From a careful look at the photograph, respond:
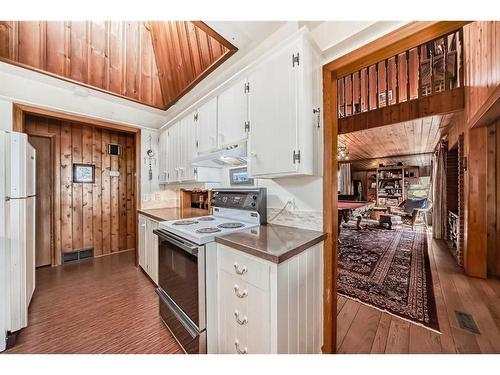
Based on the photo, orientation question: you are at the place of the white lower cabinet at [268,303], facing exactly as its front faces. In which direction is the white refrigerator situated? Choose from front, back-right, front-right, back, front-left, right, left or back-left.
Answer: front-right

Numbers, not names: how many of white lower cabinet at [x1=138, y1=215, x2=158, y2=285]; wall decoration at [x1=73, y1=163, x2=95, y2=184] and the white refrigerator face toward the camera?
1

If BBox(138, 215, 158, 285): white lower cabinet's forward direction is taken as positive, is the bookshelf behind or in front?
behind

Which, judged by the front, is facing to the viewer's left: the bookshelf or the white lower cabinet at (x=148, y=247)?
the white lower cabinet

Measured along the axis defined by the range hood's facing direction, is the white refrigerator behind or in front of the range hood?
in front

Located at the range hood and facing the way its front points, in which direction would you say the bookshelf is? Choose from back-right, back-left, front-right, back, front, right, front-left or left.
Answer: back

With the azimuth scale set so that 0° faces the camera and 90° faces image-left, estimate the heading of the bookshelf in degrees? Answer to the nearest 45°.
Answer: approximately 0°

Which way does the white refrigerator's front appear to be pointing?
to the viewer's right

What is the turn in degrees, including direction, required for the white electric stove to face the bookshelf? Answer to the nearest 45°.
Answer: approximately 180°

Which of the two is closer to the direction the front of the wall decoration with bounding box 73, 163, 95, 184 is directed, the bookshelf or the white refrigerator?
the white refrigerator

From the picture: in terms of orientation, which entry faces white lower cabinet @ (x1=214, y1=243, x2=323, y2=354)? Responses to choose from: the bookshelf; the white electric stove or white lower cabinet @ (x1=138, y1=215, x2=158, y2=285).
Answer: the bookshelf

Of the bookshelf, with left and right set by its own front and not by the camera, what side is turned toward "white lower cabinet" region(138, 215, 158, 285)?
front
